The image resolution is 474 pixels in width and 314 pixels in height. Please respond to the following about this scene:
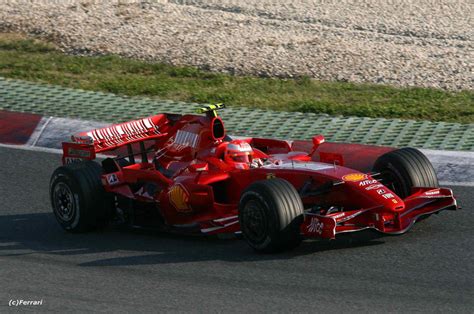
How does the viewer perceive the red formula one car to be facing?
facing the viewer and to the right of the viewer
